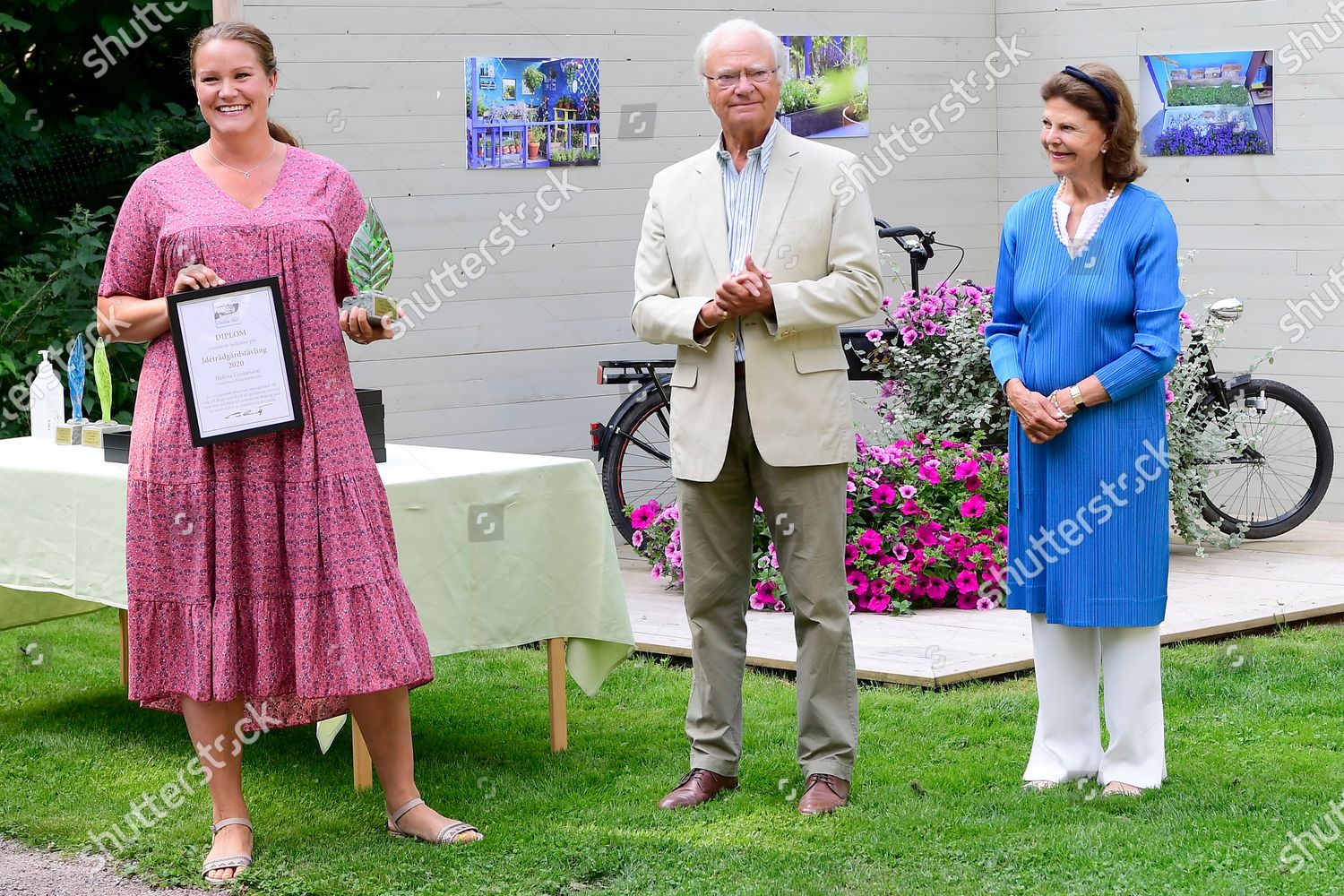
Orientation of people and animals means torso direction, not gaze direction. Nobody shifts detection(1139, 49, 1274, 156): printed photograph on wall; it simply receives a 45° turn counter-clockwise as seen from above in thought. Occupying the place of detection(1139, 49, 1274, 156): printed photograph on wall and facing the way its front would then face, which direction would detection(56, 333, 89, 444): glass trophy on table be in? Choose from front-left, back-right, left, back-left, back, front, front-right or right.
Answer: right

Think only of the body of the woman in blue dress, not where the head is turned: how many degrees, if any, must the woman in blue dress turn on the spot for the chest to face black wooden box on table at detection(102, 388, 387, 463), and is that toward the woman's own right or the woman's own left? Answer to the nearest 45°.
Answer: approximately 45° to the woman's own right

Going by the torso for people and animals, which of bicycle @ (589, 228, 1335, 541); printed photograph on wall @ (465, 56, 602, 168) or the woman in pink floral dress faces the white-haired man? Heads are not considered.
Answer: the printed photograph on wall

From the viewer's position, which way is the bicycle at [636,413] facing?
facing to the right of the viewer

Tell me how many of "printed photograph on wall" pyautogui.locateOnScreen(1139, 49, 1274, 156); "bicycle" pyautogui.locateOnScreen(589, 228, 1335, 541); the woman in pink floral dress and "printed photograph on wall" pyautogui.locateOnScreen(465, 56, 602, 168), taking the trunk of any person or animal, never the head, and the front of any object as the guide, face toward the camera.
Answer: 3

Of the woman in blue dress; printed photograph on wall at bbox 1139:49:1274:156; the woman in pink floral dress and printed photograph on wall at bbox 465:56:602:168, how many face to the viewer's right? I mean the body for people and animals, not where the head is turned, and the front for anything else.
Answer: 0

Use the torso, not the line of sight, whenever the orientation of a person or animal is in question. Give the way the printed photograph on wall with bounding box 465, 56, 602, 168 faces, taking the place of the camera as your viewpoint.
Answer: facing the viewer

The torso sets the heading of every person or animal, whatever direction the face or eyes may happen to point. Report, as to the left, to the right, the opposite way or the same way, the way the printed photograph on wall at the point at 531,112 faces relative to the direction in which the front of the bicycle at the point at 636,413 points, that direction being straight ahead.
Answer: to the right

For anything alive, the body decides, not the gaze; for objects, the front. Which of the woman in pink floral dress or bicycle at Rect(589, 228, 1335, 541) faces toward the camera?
the woman in pink floral dress

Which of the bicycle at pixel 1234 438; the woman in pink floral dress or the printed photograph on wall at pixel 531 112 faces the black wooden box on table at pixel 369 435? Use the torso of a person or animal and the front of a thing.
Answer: the printed photograph on wall

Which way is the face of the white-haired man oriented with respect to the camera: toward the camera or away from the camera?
toward the camera

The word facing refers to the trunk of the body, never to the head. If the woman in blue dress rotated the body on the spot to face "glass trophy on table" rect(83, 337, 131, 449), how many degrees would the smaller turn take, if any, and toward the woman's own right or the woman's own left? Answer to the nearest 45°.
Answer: approximately 45° to the woman's own right

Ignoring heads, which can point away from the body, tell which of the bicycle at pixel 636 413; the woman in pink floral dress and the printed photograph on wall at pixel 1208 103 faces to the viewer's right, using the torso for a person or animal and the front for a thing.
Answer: the bicycle

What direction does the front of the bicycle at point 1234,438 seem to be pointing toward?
to the viewer's right

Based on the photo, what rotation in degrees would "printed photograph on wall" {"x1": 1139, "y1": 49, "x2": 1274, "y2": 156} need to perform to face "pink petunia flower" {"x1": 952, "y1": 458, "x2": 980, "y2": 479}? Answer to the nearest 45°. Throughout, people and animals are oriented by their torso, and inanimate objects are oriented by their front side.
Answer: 0° — it already faces it

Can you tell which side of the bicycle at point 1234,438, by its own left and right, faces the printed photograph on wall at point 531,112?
back

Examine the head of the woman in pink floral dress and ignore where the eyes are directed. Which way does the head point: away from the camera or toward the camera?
toward the camera

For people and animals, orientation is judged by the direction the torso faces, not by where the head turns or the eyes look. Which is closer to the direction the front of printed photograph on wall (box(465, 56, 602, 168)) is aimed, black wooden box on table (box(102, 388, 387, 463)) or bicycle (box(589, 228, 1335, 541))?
the black wooden box on table
